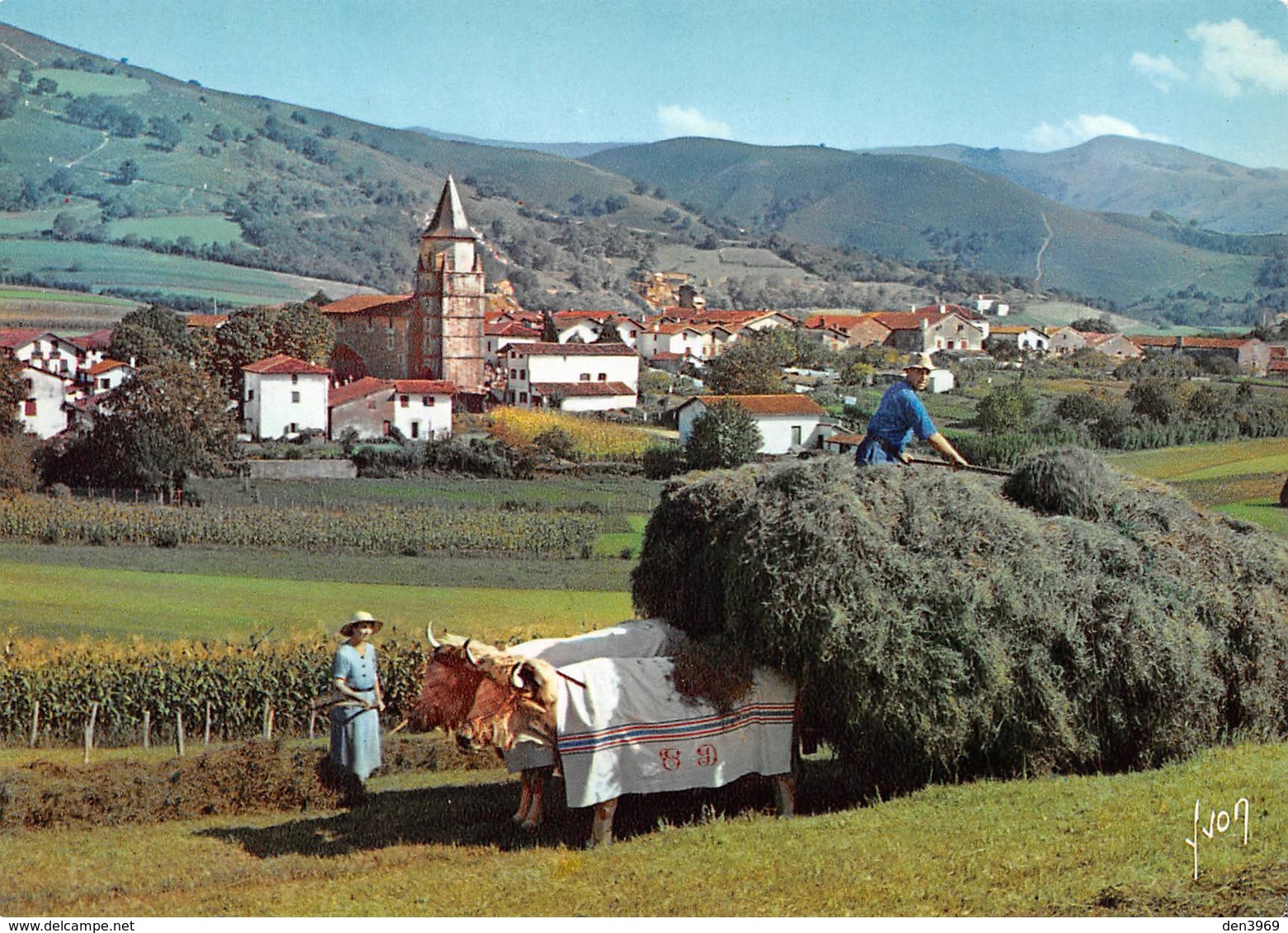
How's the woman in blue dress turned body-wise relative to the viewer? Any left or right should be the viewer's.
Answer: facing the viewer and to the right of the viewer

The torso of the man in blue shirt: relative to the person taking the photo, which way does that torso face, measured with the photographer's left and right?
facing to the right of the viewer

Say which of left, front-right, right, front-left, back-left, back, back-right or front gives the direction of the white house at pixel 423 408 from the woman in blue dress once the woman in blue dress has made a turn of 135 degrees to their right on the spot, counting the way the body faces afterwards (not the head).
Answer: right

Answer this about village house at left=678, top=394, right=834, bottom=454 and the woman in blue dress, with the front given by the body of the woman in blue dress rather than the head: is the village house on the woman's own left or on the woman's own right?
on the woman's own left

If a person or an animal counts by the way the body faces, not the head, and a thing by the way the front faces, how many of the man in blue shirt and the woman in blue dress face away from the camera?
0

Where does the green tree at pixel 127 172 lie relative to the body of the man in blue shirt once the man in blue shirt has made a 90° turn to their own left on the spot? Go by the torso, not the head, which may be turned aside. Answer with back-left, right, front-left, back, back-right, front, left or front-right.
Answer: front-left

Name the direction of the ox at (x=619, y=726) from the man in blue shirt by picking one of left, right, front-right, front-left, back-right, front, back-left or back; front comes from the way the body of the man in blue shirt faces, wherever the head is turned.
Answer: back-right

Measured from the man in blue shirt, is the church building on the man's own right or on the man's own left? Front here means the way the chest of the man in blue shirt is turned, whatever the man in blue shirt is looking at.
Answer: on the man's own left

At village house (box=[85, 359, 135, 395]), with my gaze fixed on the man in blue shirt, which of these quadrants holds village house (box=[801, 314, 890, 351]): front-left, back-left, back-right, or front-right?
front-left

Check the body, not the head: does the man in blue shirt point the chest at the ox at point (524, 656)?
no

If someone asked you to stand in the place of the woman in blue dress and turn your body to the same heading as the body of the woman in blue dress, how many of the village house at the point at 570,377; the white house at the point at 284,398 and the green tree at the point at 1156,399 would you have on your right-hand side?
0

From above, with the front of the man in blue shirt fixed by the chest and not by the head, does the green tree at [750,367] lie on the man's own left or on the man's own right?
on the man's own left

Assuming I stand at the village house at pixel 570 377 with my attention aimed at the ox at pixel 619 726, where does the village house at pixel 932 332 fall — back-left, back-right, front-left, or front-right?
back-left

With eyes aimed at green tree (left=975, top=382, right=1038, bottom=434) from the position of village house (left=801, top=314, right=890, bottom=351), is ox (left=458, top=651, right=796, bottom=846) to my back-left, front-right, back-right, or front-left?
front-right
